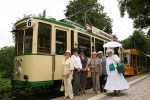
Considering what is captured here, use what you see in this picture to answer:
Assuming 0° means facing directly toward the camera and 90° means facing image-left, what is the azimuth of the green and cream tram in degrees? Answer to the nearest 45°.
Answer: approximately 45°

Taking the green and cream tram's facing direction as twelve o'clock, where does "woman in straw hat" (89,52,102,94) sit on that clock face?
The woman in straw hat is roughly at 7 o'clock from the green and cream tram.

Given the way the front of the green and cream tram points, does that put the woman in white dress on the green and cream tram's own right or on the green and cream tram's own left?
on the green and cream tram's own left

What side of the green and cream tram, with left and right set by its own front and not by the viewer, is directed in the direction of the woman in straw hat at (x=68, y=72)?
left

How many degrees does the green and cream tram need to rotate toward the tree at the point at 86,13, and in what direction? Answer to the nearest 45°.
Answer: approximately 135° to its right

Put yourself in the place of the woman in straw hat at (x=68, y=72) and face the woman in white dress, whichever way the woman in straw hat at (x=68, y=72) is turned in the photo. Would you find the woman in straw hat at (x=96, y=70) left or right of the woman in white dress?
left
